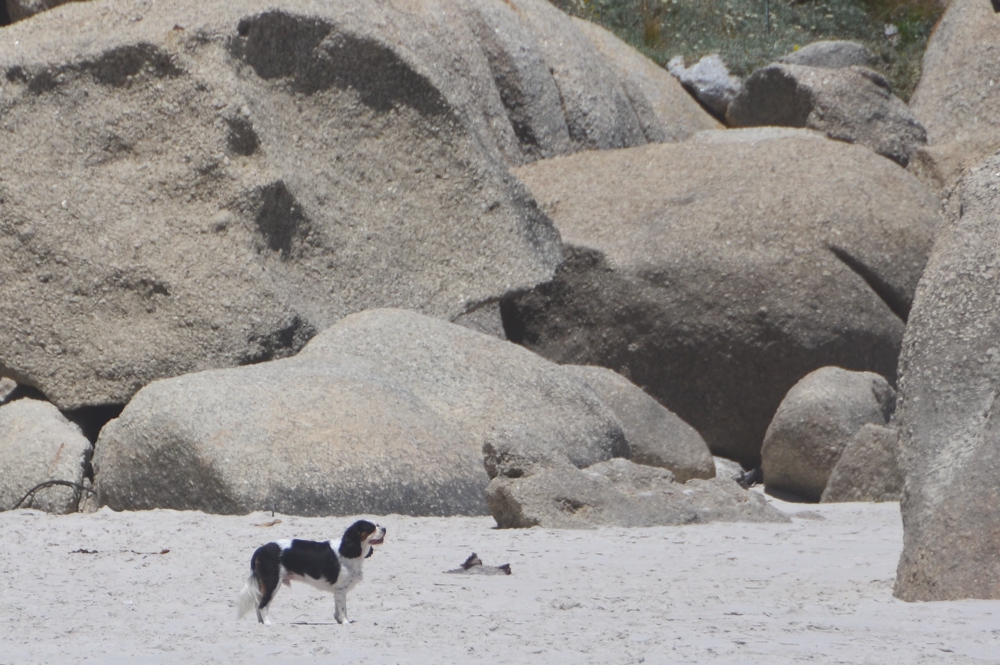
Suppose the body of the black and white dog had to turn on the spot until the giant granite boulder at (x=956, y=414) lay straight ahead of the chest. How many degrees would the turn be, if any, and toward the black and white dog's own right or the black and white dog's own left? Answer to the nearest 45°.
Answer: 0° — it already faces it

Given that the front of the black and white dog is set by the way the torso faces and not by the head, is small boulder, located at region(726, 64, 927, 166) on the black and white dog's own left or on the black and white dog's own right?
on the black and white dog's own left

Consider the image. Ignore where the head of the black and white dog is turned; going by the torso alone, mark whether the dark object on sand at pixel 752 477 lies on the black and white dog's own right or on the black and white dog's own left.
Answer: on the black and white dog's own left

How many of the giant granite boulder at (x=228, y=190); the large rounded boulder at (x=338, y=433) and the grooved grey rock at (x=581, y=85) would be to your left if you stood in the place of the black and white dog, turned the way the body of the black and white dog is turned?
3

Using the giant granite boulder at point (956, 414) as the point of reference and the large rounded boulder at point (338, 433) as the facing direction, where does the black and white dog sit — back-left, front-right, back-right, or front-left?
front-left

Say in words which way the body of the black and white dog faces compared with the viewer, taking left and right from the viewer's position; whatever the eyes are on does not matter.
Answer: facing to the right of the viewer

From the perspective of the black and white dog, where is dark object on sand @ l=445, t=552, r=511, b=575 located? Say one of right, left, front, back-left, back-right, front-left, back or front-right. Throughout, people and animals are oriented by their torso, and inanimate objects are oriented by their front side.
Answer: front-left

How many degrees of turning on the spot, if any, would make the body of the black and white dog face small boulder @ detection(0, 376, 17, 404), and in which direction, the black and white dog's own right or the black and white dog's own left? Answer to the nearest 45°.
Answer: approximately 90° to the black and white dog's own left

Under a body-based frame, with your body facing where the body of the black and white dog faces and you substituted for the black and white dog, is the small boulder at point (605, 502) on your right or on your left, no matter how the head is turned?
on your left

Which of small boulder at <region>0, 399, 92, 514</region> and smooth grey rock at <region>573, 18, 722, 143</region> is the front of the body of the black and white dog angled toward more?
the smooth grey rock

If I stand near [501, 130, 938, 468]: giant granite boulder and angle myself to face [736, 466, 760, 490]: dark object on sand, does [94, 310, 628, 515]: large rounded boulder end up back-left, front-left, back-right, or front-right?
front-right

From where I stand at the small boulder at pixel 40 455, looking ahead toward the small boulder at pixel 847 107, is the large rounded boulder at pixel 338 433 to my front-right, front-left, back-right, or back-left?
front-right

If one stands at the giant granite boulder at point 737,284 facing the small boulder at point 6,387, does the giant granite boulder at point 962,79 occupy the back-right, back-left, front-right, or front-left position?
back-right
